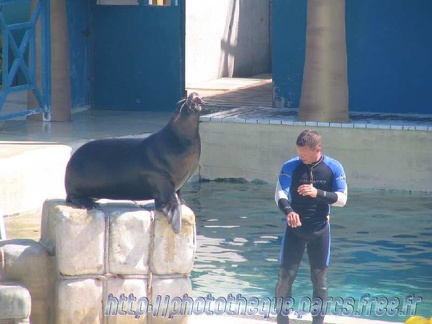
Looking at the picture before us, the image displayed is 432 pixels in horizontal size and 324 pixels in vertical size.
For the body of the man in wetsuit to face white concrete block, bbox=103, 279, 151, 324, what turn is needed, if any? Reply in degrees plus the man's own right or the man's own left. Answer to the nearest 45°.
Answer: approximately 45° to the man's own right

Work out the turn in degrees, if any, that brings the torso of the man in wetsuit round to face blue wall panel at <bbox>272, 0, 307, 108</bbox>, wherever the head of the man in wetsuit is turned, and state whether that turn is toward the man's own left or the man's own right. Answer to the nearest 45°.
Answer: approximately 180°

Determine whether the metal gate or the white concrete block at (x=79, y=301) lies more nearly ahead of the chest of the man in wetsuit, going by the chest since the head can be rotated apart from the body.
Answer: the white concrete block

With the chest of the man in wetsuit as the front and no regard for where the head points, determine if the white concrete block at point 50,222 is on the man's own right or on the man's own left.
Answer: on the man's own right

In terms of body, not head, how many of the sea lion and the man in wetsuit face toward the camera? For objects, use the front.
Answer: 1

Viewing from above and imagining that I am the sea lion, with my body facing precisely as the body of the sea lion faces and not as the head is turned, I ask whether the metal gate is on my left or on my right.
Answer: on my left

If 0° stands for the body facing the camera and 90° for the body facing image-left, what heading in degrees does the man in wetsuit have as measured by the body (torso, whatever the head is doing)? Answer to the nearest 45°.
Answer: approximately 0°

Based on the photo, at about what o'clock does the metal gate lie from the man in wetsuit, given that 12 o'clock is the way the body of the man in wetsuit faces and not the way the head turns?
The metal gate is roughly at 5 o'clock from the man in wetsuit.

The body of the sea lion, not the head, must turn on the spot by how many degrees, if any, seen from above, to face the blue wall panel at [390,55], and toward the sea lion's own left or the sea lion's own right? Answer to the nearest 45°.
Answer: approximately 45° to the sea lion's own left

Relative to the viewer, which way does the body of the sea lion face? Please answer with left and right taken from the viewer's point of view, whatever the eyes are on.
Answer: facing to the right of the viewer

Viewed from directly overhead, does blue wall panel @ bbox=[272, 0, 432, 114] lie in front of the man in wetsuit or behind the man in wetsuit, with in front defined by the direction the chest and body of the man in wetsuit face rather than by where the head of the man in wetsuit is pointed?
behind

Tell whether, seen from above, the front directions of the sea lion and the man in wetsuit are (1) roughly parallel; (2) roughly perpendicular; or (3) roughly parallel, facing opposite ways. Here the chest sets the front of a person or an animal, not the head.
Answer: roughly perpendicular
